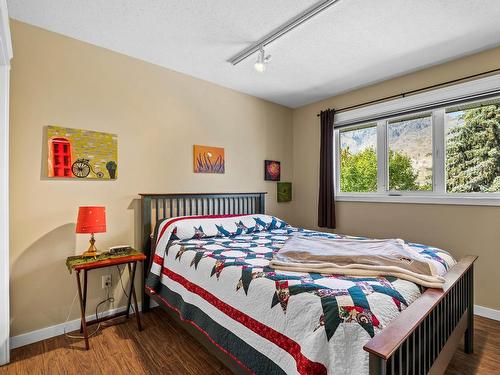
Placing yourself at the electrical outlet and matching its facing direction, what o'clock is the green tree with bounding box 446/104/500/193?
The green tree is roughly at 10 o'clock from the electrical outlet.

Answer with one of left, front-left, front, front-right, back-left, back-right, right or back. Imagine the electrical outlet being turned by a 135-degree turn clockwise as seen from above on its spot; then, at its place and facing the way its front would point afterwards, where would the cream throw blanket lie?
back

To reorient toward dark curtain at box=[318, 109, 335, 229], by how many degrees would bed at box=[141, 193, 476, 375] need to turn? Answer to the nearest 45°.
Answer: approximately 135° to its left

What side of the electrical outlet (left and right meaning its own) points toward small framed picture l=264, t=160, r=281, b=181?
left

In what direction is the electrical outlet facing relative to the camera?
toward the camera

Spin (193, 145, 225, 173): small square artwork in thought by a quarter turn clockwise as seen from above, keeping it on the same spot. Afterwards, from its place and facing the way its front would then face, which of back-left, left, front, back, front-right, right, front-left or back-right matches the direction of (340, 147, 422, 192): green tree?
back-left

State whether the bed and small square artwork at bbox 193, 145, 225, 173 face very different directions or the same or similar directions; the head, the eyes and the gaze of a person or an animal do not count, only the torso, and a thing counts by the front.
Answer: same or similar directions

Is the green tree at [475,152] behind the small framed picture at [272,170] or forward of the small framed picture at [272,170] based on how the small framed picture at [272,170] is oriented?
forward

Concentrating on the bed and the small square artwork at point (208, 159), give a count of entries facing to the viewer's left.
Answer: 0

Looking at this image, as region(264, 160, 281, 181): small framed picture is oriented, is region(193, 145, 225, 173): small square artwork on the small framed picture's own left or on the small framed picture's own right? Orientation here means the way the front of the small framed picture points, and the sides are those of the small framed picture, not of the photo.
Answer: on the small framed picture's own right

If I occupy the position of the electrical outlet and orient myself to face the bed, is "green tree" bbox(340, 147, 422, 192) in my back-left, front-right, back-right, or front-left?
front-left

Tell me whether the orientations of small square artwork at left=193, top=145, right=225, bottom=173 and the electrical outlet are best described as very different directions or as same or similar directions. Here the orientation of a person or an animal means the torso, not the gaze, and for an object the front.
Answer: same or similar directions

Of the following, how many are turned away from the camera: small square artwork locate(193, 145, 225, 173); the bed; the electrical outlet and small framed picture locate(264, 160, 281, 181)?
0

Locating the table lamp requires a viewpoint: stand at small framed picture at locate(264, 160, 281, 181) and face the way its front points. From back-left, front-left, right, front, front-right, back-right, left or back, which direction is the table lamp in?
right

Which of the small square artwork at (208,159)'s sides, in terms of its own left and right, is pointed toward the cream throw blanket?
front
